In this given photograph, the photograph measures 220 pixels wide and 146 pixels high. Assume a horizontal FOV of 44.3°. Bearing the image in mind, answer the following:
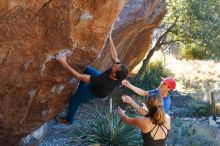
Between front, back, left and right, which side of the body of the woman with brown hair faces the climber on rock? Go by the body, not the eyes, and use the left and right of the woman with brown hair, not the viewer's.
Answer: front

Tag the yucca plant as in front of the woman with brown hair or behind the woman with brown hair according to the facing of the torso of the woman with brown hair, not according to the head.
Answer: in front

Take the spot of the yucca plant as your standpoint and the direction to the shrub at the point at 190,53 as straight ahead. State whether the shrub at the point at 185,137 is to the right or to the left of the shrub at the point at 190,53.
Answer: right

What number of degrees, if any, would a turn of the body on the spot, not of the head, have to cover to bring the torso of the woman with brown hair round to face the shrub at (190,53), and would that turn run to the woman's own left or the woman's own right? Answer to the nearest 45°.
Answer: approximately 45° to the woman's own right

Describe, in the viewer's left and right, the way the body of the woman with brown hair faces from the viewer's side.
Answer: facing away from the viewer and to the left of the viewer

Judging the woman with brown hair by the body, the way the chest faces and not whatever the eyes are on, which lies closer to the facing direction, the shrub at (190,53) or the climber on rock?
the climber on rock

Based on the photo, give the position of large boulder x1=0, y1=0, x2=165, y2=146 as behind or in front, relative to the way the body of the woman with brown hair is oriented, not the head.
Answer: in front

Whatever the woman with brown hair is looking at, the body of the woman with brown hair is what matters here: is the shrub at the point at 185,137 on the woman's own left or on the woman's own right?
on the woman's own right
